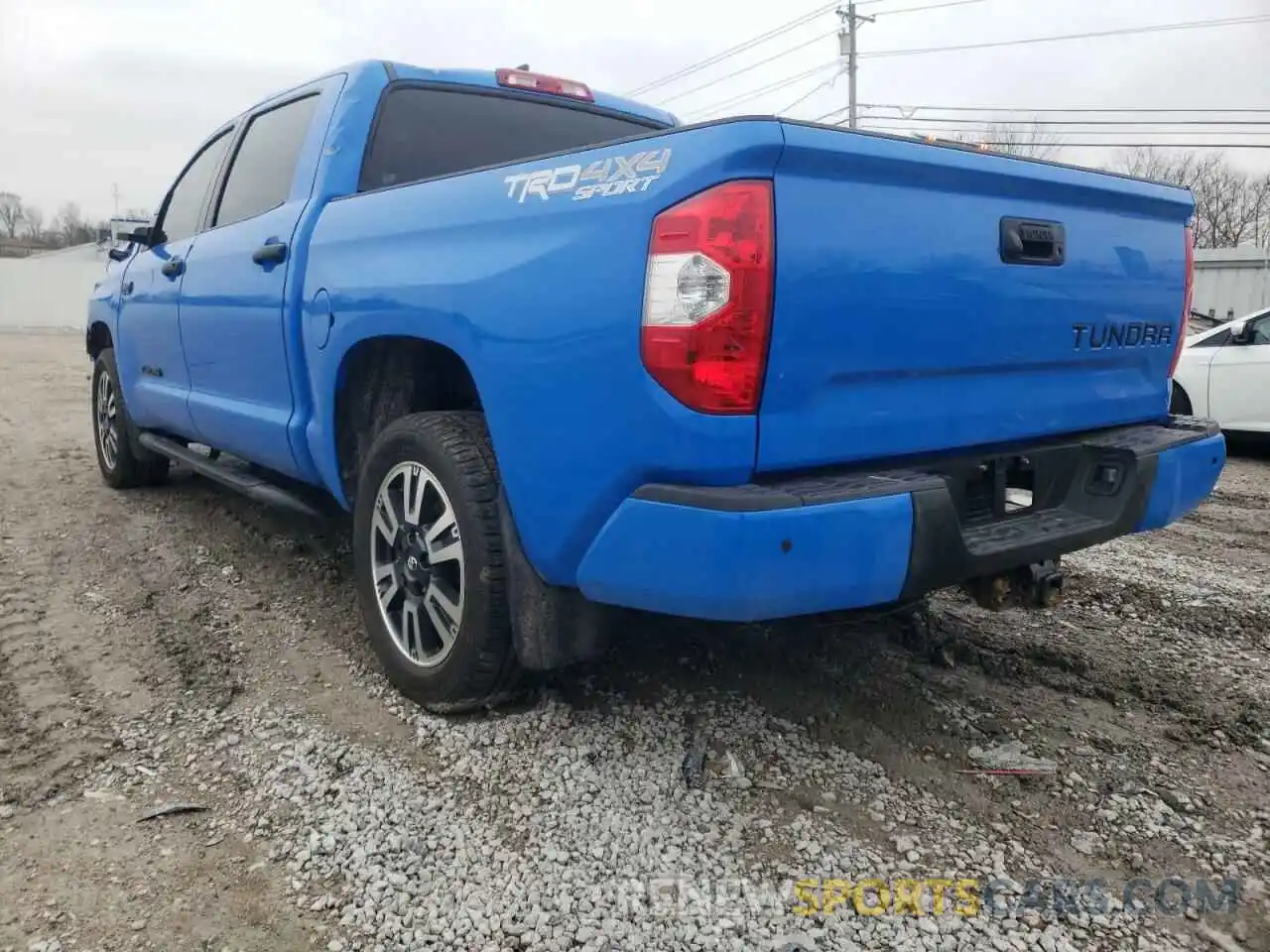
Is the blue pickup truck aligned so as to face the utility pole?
no

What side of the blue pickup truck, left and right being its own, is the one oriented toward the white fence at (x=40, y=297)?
front

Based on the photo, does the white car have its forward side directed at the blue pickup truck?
no

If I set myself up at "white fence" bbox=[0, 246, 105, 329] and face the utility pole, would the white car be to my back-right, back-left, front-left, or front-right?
front-right

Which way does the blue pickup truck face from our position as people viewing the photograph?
facing away from the viewer and to the left of the viewer

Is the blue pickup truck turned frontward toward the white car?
no

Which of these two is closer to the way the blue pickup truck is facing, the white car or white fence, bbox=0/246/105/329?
the white fence
